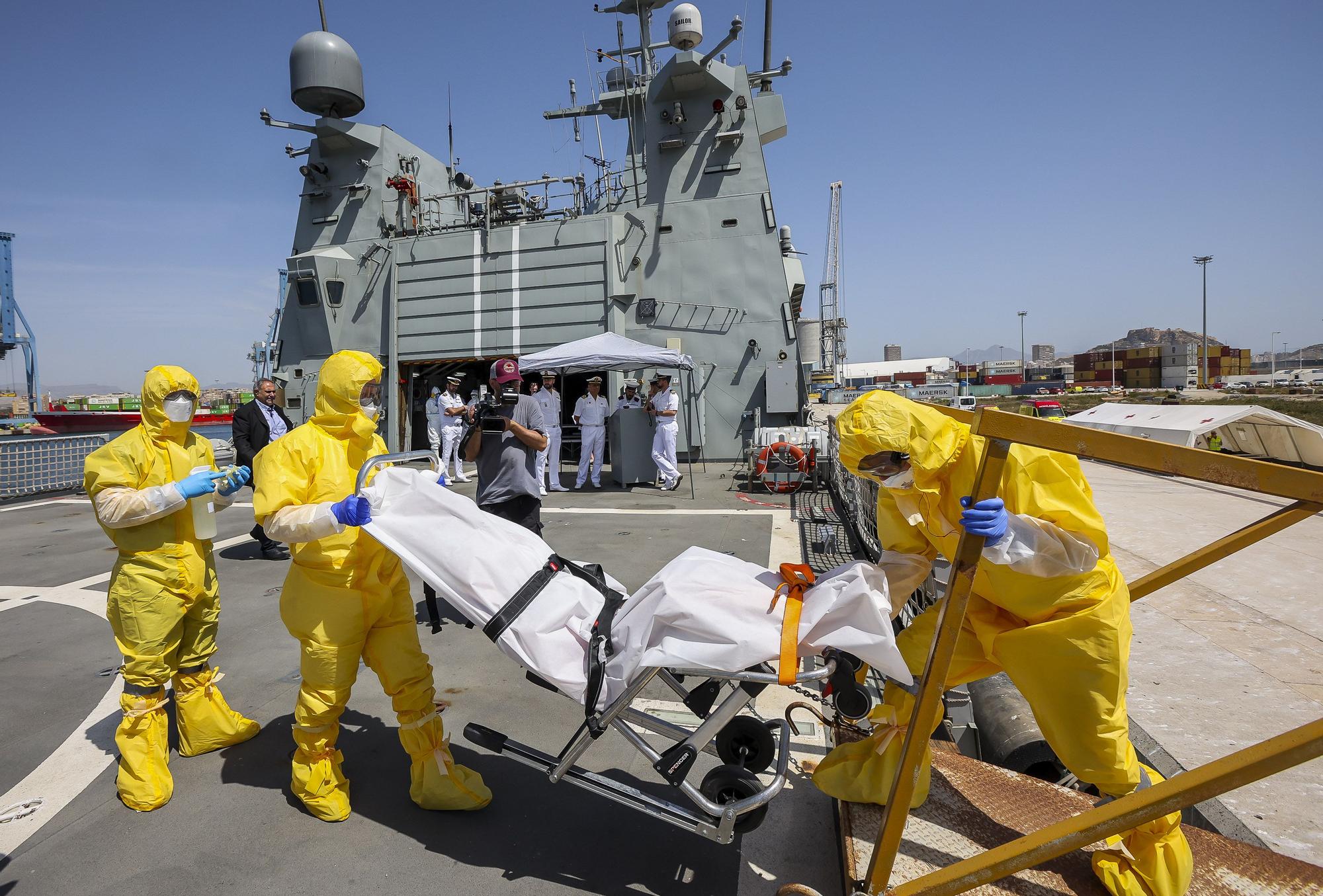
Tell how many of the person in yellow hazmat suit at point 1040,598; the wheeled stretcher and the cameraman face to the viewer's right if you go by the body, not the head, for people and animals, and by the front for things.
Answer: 1

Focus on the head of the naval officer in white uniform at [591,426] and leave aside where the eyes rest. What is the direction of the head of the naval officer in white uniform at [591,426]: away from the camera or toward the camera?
toward the camera

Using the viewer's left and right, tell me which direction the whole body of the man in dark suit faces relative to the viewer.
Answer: facing the viewer and to the right of the viewer

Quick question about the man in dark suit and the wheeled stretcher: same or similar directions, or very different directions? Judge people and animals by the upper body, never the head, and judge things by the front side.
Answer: same or similar directions

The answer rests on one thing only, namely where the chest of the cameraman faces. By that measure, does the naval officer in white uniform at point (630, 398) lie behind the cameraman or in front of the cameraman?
behind

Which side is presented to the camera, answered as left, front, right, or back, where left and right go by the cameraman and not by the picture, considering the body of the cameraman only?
front

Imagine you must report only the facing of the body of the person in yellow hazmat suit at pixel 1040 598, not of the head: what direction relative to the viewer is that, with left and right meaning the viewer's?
facing to the left of the viewer

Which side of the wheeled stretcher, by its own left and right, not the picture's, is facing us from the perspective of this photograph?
right

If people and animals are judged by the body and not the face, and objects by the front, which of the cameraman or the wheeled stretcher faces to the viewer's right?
the wheeled stretcher

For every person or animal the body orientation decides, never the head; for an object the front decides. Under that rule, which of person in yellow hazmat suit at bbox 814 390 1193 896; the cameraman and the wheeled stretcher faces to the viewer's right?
the wheeled stretcher

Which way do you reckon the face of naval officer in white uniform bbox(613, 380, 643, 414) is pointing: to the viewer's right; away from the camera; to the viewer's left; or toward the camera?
toward the camera

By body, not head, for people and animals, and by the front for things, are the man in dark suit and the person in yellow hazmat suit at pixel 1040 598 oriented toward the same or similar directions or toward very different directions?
very different directions
